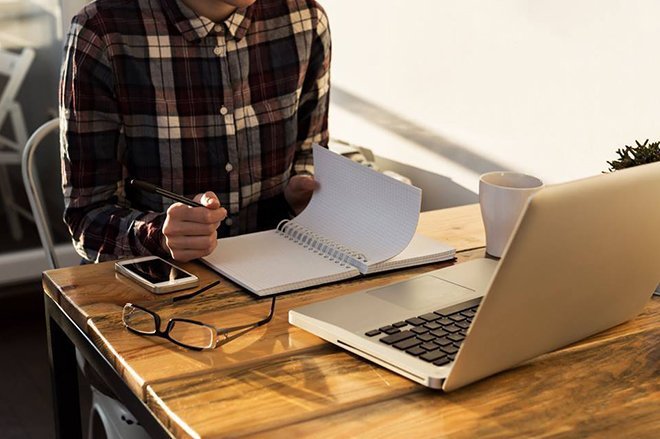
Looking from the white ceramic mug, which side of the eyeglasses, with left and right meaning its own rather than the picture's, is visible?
back

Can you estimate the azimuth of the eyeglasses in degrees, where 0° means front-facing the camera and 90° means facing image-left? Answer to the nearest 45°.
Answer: approximately 45°

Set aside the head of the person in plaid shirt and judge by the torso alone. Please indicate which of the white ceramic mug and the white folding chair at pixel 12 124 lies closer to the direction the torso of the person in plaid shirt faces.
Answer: the white ceramic mug

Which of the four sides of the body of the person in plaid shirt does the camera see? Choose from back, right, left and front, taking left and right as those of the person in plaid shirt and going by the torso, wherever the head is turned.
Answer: front

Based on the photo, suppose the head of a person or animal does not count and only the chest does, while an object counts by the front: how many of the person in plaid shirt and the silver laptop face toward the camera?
1

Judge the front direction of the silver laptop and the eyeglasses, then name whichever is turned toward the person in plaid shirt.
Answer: the silver laptop
